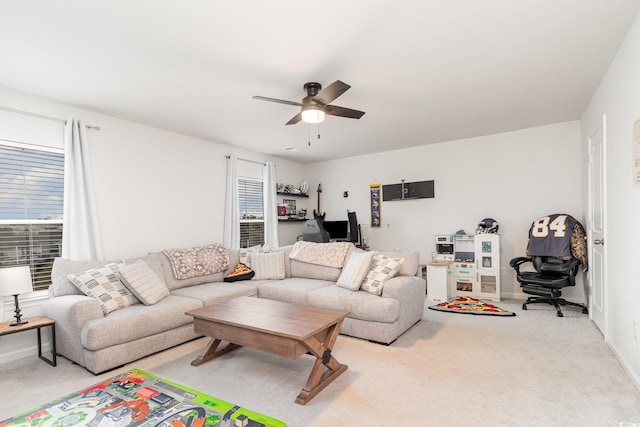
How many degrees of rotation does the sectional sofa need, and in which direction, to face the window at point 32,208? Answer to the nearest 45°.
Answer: approximately 90° to its right

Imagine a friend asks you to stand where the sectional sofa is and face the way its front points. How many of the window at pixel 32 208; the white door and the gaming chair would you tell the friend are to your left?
2

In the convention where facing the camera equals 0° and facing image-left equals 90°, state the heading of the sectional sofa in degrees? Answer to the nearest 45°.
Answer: approximately 0°

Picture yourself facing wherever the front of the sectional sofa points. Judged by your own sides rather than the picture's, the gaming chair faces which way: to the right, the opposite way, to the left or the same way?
to the right

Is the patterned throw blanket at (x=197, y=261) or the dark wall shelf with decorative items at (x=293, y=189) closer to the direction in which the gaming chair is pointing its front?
the patterned throw blanket

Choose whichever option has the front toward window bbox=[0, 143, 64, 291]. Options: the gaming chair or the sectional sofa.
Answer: the gaming chair

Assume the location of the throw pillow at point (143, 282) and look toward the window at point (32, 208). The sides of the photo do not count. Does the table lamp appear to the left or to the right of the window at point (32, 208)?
left

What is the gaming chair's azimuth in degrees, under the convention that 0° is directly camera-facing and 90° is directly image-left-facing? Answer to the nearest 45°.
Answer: approximately 45°

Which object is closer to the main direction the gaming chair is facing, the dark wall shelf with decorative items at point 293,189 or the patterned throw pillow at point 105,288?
the patterned throw pillow

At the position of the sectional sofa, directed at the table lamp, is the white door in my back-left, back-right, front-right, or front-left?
back-left
